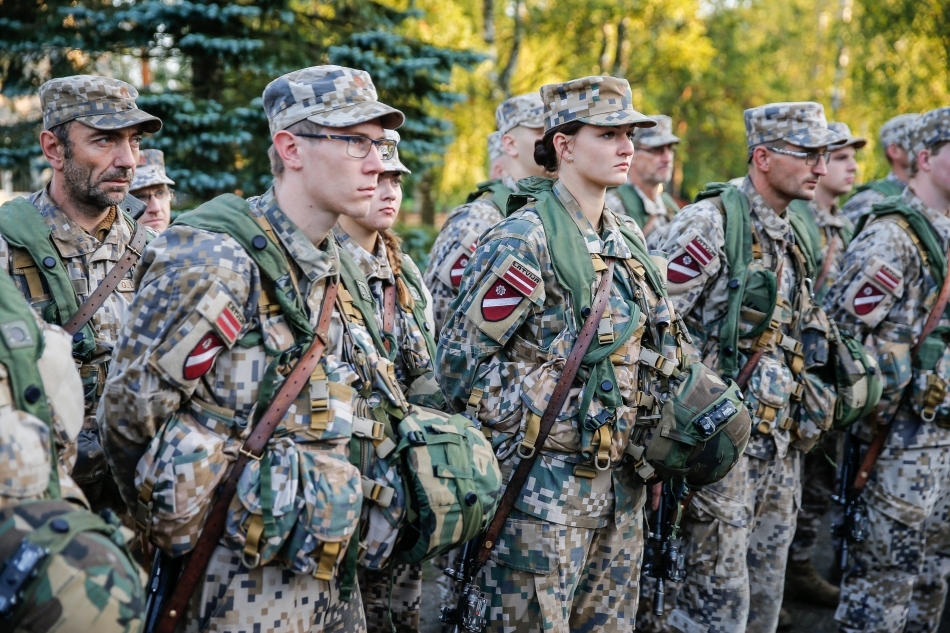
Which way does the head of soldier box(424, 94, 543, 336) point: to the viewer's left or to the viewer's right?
to the viewer's right

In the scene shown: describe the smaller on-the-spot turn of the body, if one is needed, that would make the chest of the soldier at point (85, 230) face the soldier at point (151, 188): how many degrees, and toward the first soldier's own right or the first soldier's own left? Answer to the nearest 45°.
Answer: approximately 135° to the first soldier's own left

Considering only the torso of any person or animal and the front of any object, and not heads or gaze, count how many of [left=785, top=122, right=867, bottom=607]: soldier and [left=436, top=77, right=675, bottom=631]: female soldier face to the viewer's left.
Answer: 0

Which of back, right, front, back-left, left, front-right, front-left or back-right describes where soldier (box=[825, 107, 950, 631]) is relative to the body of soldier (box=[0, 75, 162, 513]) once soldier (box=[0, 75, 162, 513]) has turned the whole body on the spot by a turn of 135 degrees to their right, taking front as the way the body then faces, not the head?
back

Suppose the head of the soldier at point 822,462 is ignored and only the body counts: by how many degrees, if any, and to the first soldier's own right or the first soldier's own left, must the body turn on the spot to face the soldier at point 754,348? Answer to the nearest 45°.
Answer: approximately 45° to the first soldier's own right

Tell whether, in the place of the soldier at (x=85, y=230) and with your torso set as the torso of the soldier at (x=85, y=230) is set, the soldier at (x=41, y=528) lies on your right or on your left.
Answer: on your right

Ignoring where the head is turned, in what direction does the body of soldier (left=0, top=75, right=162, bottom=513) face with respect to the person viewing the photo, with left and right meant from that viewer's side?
facing the viewer and to the right of the viewer

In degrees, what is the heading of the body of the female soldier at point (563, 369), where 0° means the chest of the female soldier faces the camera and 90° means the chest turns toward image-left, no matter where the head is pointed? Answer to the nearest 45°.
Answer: approximately 315°

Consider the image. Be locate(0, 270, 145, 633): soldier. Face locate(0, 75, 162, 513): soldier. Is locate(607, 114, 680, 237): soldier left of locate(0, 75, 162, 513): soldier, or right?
right

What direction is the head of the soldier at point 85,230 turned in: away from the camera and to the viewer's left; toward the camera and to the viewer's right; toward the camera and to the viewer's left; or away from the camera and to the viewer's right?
toward the camera and to the viewer's right
